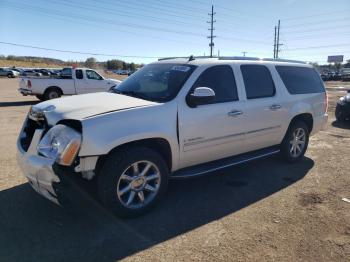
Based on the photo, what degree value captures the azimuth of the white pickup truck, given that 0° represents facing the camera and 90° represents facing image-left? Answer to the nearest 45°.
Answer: approximately 225°

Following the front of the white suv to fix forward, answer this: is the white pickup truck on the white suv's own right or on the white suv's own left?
on the white suv's own right

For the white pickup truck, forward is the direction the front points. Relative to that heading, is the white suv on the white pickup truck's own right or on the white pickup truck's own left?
on the white pickup truck's own right

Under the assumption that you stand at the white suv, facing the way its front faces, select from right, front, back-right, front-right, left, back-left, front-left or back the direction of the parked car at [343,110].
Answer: back

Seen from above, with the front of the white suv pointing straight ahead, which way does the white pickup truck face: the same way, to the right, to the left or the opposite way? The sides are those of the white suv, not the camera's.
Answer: the opposite way
